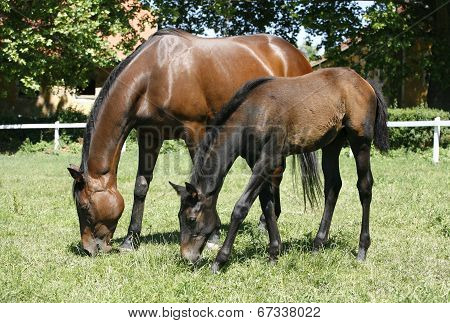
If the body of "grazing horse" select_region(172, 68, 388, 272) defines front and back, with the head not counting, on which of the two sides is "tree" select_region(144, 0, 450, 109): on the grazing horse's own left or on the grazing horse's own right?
on the grazing horse's own right

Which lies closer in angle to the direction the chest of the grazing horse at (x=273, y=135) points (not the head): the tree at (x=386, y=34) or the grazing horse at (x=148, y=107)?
the grazing horse

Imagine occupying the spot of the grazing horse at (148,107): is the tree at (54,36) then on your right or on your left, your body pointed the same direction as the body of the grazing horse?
on your right

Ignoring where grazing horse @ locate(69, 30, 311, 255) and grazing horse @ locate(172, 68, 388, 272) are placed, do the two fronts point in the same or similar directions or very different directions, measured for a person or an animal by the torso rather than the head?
same or similar directions

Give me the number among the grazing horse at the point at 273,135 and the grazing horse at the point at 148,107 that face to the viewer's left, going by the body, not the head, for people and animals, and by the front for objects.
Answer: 2

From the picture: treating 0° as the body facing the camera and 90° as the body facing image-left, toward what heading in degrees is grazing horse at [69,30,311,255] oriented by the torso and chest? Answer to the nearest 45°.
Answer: approximately 90°

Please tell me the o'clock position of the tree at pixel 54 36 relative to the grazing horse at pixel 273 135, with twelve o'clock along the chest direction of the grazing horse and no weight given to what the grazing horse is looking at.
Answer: The tree is roughly at 2 o'clock from the grazing horse.

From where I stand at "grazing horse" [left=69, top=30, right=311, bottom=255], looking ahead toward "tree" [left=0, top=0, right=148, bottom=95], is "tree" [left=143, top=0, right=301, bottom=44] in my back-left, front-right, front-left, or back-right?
front-right

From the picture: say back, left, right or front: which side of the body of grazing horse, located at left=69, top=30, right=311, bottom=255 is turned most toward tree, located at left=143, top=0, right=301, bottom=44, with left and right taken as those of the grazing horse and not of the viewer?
right

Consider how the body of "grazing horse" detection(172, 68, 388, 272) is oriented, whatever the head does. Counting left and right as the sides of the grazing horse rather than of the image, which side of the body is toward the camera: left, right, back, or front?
left

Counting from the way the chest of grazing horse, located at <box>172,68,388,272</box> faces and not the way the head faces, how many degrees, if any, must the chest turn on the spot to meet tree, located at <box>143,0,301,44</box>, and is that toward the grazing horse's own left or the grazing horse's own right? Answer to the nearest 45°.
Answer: approximately 90° to the grazing horse's own right

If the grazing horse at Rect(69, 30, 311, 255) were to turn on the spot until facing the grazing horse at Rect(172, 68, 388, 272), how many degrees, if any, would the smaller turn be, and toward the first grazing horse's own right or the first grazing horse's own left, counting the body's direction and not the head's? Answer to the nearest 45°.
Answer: approximately 135° to the first grazing horse's own left
